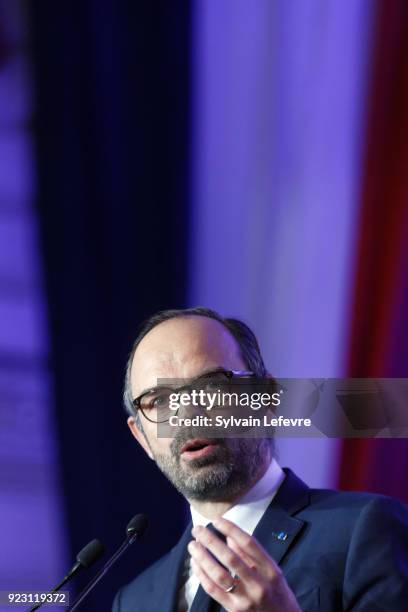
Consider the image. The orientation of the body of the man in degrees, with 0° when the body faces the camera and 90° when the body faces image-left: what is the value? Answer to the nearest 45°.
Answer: approximately 45°
